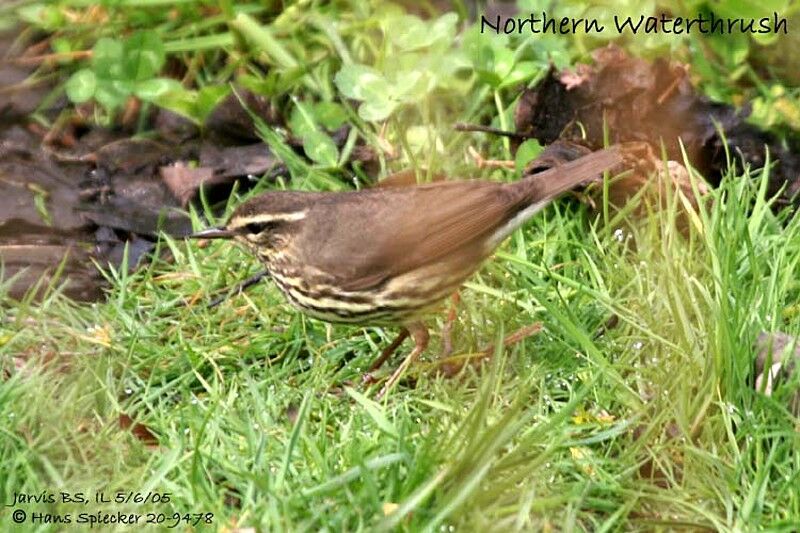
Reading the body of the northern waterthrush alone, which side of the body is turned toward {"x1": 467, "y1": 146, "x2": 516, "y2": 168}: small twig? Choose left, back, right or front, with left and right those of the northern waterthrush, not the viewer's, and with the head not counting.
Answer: right

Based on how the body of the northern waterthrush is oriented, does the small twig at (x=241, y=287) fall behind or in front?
in front

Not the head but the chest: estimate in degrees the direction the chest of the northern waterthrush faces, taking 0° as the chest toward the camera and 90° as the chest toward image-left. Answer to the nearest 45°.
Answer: approximately 90°

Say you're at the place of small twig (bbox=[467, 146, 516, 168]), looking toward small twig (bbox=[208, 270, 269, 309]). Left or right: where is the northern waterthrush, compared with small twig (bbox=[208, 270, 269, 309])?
left
